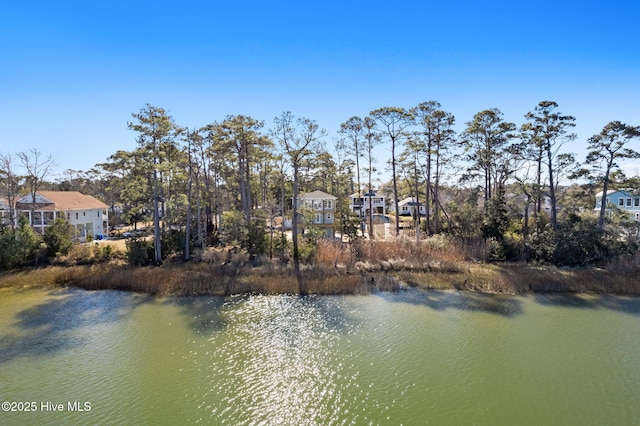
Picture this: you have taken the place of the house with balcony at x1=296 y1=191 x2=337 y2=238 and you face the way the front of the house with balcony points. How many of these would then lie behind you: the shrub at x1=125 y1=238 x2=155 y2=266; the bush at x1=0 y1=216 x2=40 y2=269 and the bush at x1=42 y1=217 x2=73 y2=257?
0

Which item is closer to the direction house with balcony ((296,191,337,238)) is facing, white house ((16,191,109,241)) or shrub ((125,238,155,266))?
the shrub

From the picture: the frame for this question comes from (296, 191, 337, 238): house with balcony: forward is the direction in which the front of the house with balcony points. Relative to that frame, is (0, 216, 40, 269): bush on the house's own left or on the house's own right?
on the house's own right

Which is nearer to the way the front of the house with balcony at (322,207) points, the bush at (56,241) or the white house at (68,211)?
the bush

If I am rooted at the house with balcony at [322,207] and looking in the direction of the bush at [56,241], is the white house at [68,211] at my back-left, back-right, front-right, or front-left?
front-right

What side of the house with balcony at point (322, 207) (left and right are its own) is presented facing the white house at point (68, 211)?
right

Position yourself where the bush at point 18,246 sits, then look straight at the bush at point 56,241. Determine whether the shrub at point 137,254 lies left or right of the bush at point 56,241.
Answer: right

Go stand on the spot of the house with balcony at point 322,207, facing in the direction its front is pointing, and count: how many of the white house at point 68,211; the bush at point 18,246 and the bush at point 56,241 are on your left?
0

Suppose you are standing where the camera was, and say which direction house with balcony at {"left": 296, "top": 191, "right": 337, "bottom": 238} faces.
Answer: facing the viewer

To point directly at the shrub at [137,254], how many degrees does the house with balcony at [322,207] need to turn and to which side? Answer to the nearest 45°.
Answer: approximately 45° to its right

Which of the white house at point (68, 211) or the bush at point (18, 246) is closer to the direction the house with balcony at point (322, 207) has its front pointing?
the bush

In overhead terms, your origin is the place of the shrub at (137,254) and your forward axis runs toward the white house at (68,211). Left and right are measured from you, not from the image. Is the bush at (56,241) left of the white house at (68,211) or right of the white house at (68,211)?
left

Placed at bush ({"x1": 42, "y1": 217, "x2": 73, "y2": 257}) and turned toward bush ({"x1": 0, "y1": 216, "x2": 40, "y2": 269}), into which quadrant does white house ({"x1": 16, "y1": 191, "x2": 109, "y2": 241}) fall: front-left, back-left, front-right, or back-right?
back-right

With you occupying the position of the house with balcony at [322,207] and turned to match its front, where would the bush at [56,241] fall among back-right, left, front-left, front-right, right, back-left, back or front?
front-right
